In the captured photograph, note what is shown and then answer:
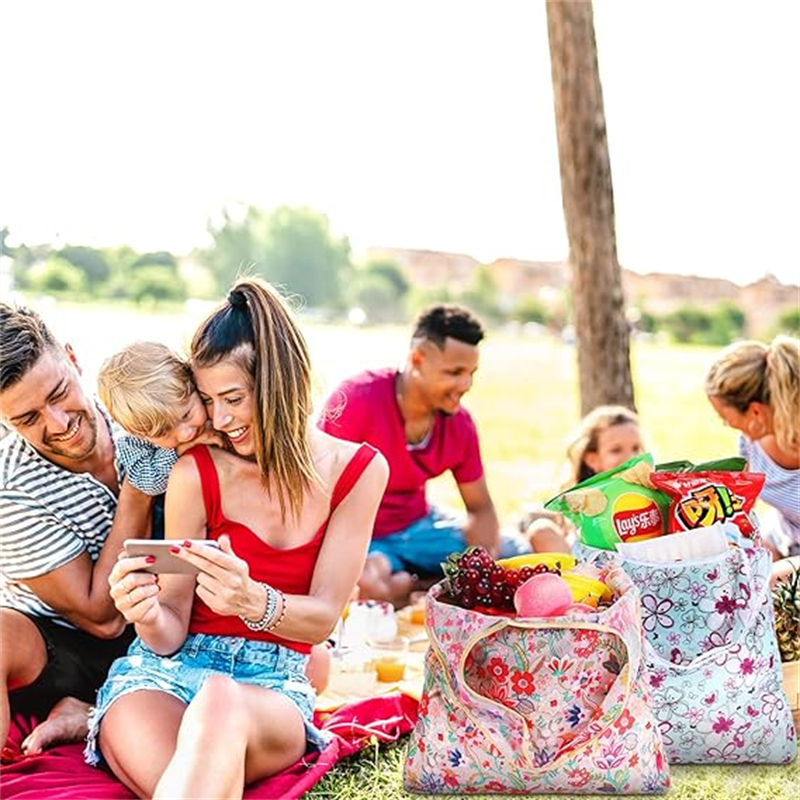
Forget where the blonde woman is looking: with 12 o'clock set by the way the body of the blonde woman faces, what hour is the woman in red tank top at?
The woman in red tank top is roughly at 10 o'clock from the blonde woman.

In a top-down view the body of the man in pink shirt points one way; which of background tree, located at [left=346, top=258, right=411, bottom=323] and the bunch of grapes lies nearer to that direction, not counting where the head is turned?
the bunch of grapes

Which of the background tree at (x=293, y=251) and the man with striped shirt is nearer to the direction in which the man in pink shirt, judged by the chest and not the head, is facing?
the man with striped shirt

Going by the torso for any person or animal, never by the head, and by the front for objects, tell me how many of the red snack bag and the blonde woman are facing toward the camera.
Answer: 1

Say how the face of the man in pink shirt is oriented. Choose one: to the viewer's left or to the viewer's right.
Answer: to the viewer's right

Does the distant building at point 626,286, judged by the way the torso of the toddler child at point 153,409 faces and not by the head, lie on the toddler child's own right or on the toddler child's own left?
on the toddler child's own left

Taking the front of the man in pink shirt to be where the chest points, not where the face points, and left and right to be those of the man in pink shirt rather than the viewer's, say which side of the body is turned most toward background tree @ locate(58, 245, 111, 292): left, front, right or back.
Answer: back

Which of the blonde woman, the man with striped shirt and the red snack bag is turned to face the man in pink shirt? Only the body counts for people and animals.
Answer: the blonde woman
